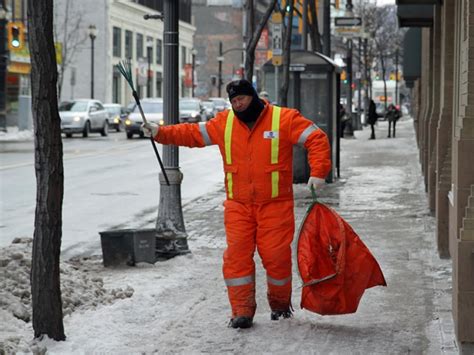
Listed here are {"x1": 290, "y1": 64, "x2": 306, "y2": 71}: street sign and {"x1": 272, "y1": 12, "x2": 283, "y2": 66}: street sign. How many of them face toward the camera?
2

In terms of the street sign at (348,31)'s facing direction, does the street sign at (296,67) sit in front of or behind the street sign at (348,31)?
in front

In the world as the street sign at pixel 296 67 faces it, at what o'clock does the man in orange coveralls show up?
The man in orange coveralls is roughly at 12 o'clock from the street sign.

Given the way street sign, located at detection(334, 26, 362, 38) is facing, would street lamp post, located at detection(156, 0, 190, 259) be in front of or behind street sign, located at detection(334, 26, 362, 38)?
in front

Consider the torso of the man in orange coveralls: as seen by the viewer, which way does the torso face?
toward the camera

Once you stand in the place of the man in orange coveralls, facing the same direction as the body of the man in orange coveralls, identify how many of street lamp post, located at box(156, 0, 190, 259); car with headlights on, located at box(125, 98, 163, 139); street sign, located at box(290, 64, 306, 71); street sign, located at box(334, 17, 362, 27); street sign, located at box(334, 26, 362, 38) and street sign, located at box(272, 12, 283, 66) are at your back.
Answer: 6

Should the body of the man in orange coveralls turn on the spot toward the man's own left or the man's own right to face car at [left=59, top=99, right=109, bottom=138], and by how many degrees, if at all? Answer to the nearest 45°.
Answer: approximately 180°

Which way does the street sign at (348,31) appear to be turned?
toward the camera

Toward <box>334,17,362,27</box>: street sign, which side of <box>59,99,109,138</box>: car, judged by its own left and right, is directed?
left

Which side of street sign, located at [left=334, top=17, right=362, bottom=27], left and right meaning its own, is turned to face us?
front
